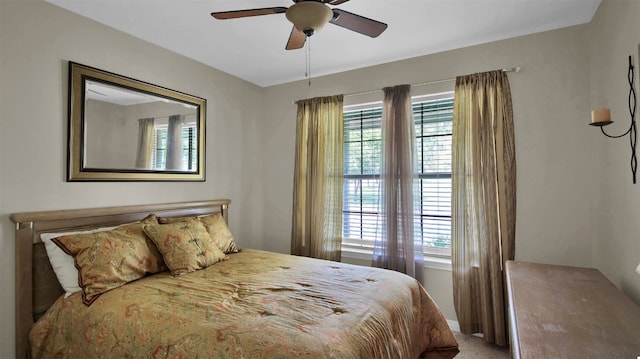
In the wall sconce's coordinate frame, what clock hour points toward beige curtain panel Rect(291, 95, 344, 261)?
The beige curtain panel is roughly at 12 o'clock from the wall sconce.

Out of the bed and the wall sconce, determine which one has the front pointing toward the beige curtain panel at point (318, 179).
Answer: the wall sconce

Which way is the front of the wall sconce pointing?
to the viewer's left

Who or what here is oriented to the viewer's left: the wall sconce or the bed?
the wall sconce

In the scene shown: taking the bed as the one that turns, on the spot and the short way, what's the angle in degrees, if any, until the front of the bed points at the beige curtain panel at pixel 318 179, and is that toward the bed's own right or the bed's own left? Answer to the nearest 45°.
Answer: approximately 90° to the bed's own left

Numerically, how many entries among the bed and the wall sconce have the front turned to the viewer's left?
1

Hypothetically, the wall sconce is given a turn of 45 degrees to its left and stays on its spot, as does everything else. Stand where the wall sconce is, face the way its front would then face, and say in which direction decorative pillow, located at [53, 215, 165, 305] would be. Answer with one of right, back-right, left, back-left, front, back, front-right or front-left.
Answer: front

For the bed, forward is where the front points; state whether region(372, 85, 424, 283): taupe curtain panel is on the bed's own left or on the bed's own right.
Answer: on the bed's own left

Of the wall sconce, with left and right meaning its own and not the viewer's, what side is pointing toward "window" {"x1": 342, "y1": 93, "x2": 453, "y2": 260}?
front

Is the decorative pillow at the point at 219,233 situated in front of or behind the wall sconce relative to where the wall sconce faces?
in front

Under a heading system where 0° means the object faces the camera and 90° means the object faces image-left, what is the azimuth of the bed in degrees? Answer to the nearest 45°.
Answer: approximately 315°

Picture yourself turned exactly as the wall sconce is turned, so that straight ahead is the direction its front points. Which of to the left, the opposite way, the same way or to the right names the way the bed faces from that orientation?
the opposite way
